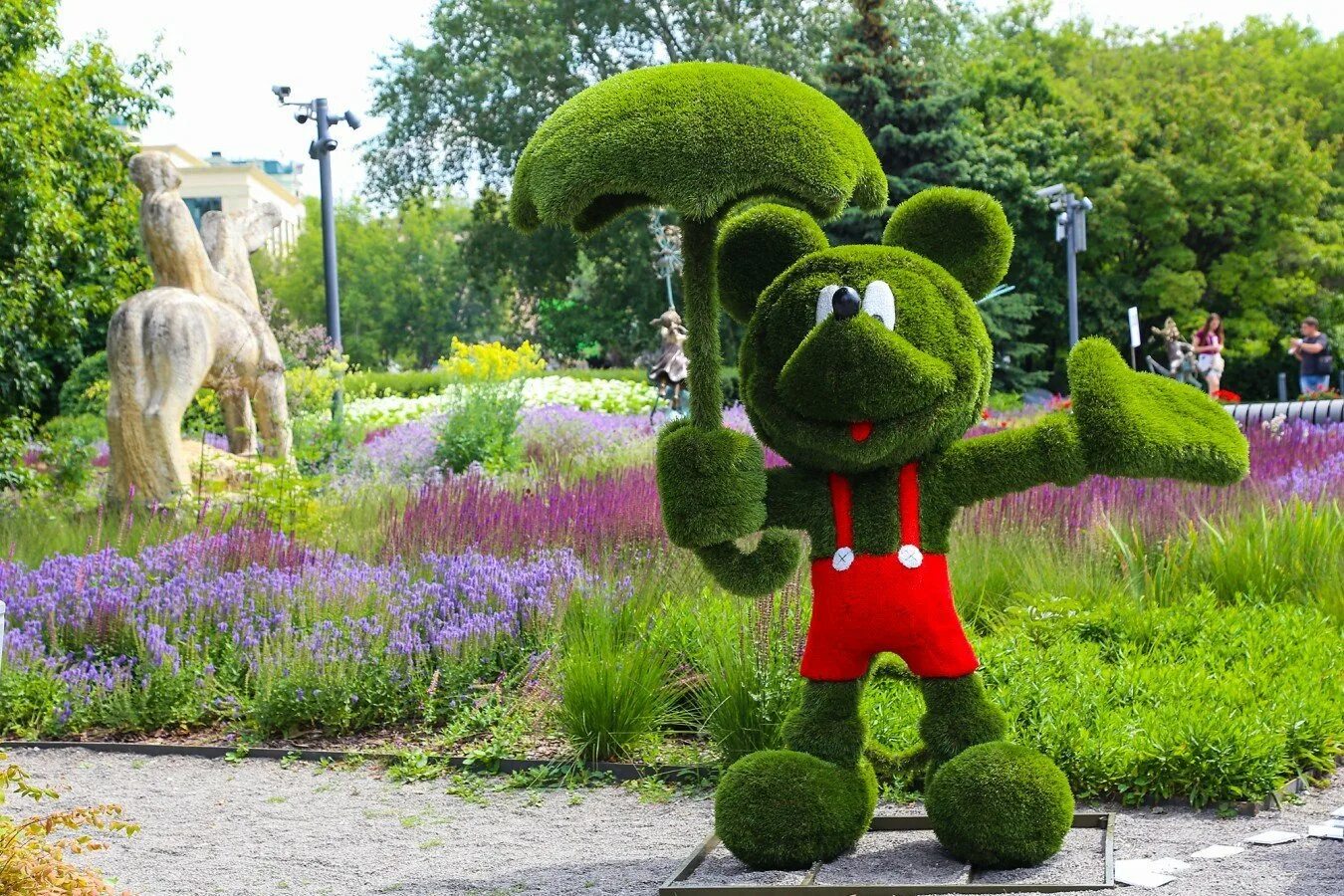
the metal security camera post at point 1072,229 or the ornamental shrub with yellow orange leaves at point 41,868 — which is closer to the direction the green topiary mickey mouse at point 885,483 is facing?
the ornamental shrub with yellow orange leaves

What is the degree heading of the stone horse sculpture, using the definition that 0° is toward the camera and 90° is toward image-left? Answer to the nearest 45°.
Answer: approximately 225°

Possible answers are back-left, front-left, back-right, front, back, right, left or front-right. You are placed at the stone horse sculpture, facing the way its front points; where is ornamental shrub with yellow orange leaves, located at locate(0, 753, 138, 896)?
back-right

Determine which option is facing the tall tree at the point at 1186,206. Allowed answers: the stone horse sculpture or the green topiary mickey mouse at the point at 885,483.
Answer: the stone horse sculpture

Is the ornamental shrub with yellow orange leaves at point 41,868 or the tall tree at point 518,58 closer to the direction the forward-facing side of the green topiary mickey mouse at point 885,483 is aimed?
the ornamental shrub with yellow orange leaves

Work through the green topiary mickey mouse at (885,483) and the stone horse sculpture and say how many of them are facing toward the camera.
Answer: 1

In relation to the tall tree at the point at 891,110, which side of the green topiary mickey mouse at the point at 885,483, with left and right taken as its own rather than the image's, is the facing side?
back

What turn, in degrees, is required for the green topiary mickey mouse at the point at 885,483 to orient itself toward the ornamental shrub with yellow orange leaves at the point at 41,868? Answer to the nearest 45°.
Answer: approximately 45° to its right

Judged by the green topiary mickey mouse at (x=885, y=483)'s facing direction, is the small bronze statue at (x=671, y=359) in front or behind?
behind

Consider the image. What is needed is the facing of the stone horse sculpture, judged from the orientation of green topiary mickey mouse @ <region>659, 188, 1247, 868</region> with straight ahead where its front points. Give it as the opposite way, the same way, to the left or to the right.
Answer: the opposite way

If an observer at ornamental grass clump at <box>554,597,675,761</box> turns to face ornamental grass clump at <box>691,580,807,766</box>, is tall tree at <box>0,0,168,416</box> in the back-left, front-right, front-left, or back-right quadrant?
back-left

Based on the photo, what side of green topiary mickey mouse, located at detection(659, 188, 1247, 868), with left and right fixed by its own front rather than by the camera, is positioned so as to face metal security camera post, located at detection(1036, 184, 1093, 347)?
back
